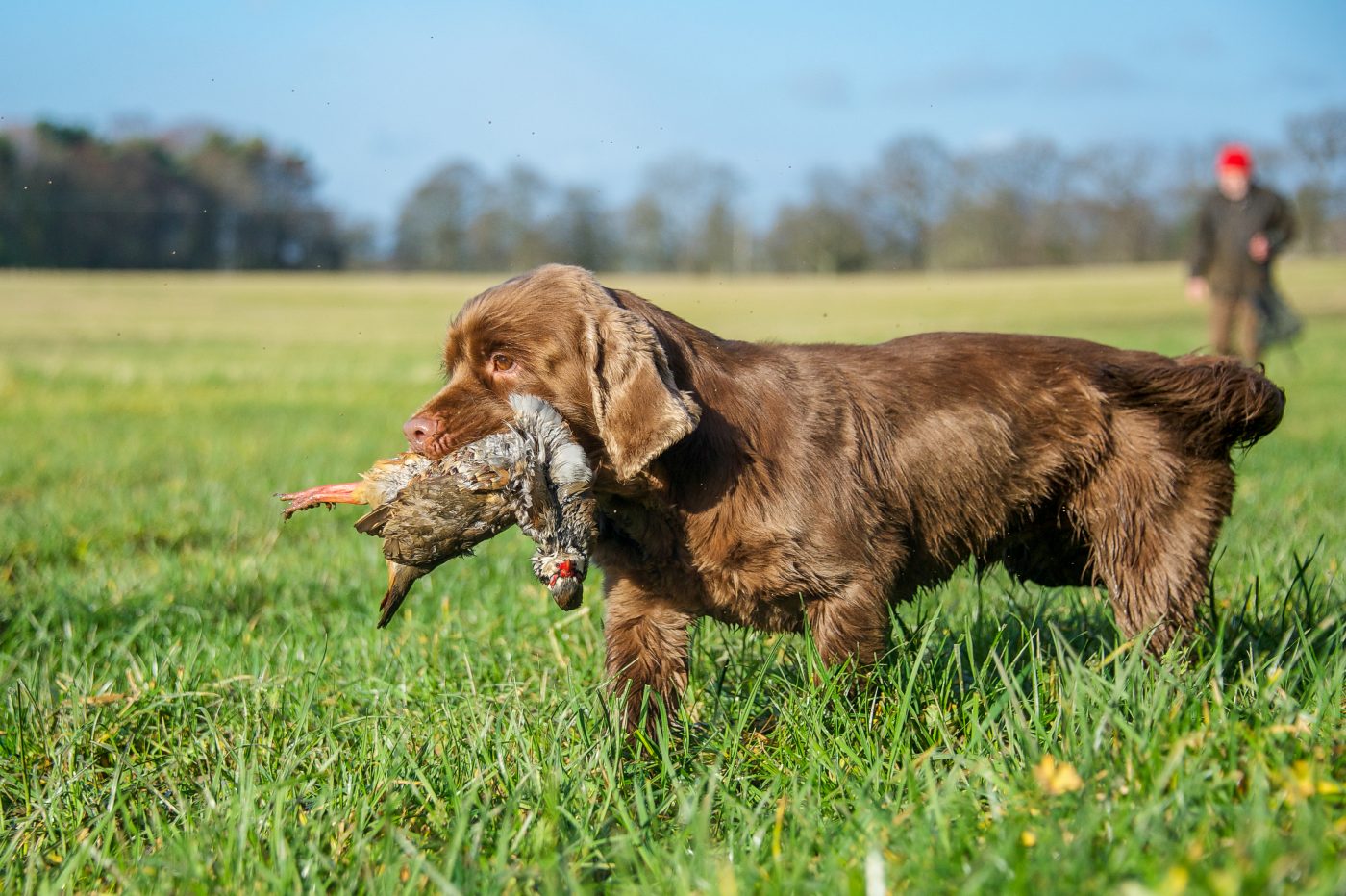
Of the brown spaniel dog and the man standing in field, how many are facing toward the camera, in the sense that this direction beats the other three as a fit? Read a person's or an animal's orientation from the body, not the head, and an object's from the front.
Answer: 1

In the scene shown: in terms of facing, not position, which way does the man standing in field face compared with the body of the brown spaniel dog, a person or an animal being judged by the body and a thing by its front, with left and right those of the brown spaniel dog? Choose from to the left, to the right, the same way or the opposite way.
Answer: to the left

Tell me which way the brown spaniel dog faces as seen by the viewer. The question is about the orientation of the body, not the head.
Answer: to the viewer's left

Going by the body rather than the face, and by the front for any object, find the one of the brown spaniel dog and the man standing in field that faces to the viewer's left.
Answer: the brown spaniel dog

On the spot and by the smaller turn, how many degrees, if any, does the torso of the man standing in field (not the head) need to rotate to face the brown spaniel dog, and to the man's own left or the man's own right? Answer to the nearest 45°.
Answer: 0° — they already face it

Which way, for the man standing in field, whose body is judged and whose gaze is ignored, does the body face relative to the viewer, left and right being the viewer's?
facing the viewer

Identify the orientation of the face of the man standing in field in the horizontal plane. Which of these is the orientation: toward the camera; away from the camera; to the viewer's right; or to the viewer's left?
toward the camera
